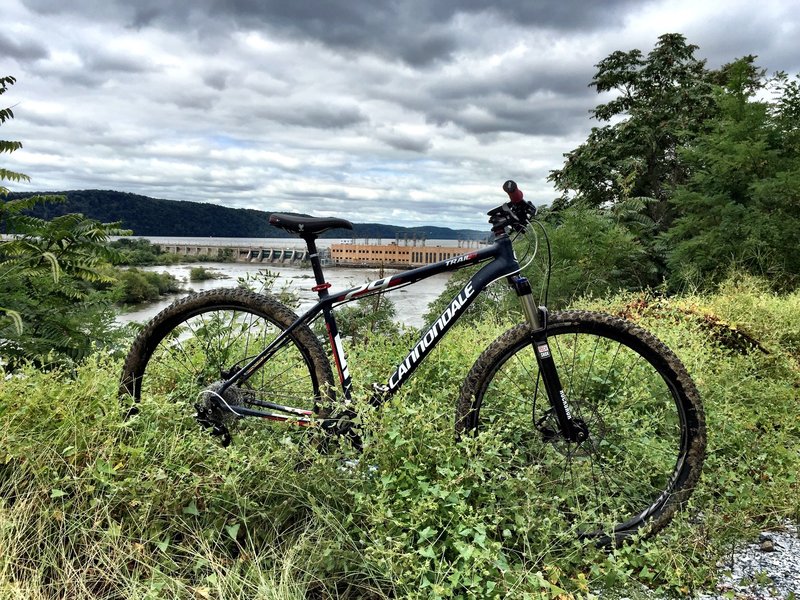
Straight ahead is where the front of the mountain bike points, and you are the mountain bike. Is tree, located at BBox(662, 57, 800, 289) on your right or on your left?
on your left

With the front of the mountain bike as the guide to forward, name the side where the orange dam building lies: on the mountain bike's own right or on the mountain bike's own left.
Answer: on the mountain bike's own left

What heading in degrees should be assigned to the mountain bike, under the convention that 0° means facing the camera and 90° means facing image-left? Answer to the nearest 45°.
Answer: approximately 270°

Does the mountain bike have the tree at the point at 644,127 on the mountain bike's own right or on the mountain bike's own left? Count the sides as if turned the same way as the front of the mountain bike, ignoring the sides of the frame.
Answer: on the mountain bike's own left

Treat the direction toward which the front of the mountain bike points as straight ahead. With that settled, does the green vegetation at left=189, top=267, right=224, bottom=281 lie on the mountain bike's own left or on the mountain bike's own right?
on the mountain bike's own left

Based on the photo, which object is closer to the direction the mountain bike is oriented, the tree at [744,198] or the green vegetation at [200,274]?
the tree
